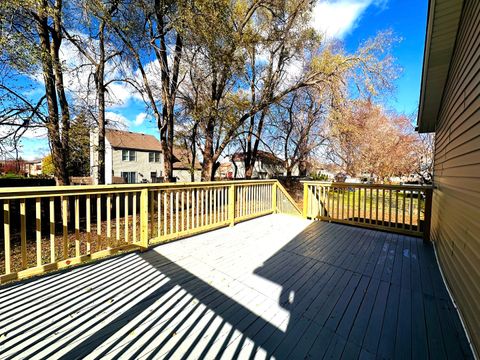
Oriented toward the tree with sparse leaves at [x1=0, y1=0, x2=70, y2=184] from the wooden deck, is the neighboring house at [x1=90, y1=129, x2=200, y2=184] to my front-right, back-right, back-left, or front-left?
front-right
